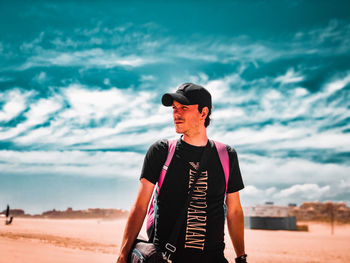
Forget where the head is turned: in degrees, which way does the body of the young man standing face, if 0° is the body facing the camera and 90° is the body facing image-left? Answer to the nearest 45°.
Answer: approximately 0°
